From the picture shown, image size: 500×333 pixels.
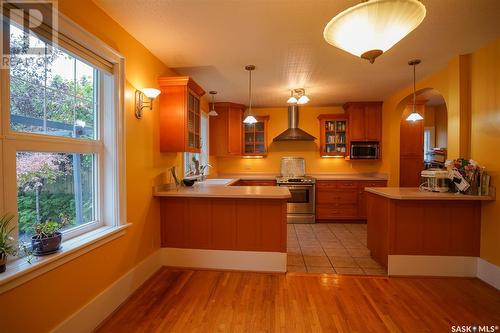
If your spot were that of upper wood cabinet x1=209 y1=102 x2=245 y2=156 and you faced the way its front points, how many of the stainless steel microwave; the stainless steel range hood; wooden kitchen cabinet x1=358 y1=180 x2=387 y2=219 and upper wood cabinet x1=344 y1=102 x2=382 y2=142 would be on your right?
0

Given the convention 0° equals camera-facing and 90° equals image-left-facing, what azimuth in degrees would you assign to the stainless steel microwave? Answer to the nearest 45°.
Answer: approximately 0°

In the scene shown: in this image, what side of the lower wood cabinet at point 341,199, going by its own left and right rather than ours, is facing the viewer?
front

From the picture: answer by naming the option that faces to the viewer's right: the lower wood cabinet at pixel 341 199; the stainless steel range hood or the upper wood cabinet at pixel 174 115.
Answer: the upper wood cabinet

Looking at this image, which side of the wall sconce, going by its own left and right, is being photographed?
right

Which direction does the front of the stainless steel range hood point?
toward the camera

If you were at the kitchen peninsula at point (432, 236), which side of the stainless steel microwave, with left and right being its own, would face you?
front

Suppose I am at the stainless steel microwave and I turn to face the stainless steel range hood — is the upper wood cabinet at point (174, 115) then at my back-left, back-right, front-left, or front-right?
front-left

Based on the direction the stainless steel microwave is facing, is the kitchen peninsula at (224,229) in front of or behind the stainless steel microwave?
in front

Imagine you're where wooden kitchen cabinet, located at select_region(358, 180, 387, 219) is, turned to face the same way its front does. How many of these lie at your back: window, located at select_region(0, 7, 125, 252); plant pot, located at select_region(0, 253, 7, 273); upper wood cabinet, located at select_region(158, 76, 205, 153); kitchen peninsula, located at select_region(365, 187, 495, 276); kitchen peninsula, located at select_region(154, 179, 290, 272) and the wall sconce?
0

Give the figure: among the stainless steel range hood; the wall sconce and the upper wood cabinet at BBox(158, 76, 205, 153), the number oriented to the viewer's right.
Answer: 2

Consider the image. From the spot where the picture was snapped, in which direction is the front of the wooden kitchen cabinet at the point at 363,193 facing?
facing the viewer

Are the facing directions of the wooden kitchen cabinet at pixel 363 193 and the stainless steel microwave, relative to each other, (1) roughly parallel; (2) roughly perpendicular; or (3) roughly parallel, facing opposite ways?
roughly parallel

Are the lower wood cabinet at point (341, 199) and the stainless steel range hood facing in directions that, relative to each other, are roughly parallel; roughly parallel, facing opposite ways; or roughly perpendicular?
roughly parallel

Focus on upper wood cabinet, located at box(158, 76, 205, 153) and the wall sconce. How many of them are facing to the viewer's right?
2
